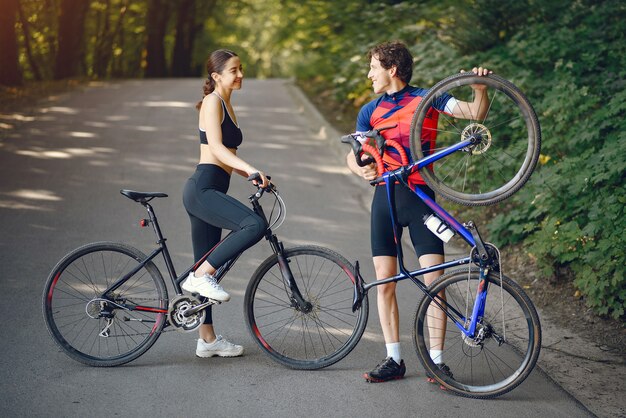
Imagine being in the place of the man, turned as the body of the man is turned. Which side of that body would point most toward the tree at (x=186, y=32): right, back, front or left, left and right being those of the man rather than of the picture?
right

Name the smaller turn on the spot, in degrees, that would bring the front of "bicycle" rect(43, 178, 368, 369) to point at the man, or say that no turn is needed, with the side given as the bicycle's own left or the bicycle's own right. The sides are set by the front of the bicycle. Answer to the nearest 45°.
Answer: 0° — it already faces them

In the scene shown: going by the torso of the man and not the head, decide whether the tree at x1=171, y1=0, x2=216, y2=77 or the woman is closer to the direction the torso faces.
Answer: the woman

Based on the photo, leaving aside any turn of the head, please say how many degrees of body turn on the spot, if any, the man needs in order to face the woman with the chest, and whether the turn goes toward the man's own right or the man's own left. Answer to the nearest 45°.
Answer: approximately 45° to the man's own right

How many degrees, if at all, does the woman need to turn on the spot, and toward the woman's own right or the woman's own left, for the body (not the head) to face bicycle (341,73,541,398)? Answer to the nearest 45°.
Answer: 0° — they already face it

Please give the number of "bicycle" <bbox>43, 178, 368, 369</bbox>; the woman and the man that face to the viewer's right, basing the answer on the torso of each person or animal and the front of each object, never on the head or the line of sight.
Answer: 2

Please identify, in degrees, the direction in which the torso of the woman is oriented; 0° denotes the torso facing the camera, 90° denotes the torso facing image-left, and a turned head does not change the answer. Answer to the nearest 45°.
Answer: approximately 270°

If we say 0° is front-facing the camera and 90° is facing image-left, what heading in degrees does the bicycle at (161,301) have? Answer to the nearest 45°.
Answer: approximately 270°

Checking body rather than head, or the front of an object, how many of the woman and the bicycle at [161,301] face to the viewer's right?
2

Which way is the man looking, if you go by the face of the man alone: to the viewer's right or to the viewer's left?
to the viewer's left
